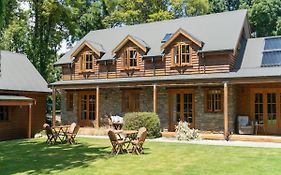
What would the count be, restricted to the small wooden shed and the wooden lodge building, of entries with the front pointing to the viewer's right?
0

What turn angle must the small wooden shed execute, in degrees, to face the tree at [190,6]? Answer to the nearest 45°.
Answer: approximately 135° to its left

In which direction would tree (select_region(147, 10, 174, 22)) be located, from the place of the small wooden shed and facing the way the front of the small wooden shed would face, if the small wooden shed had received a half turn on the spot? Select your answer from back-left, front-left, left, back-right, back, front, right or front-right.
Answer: front-right

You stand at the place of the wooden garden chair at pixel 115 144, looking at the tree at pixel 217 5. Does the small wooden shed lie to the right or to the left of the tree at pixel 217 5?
left

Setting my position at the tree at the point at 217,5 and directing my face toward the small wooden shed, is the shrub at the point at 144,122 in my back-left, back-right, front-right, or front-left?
front-left

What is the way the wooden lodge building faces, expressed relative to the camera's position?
facing the viewer and to the left of the viewer

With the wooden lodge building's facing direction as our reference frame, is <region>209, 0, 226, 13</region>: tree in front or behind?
behind

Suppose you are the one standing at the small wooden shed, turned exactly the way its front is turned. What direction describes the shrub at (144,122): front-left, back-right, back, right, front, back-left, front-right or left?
front-left

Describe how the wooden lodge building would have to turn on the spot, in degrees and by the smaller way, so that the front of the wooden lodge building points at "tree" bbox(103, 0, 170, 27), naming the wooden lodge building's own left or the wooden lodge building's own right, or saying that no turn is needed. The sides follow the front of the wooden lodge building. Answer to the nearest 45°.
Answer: approximately 135° to the wooden lodge building's own right

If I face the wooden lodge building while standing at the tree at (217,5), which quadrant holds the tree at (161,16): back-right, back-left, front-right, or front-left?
front-right

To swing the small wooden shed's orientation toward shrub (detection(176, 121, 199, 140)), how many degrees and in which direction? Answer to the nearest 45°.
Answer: approximately 45° to its left

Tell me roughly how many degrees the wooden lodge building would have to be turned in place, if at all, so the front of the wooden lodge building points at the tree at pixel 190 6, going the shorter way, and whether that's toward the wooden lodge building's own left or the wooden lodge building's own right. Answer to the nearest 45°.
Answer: approximately 135° to the wooden lodge building's own right

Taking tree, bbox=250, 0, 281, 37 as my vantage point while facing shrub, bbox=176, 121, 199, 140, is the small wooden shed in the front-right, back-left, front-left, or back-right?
front-right

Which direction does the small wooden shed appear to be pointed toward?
toward the camera

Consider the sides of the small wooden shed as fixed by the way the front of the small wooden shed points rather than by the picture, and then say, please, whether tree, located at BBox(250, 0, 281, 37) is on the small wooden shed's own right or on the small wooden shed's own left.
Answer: on the small wooden shed's own left

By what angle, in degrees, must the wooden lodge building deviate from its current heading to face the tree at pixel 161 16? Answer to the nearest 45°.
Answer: approximately 135° to its right
